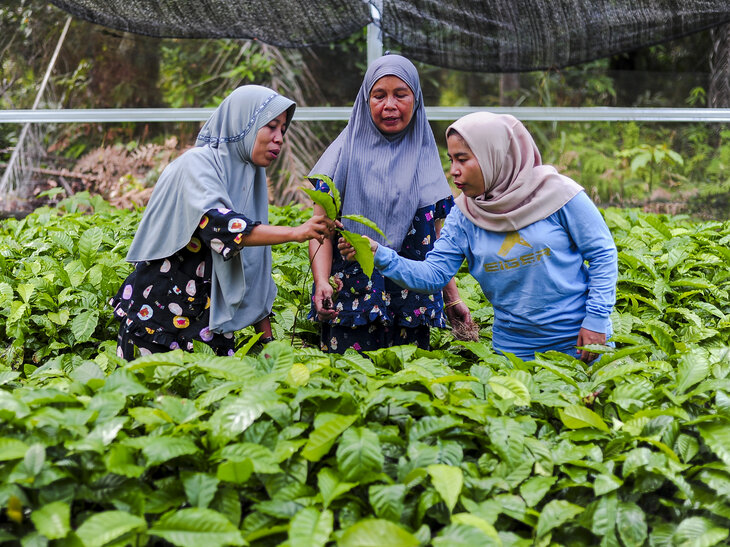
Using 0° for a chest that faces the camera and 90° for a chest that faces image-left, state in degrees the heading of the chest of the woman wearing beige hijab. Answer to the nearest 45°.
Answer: approximately 45°

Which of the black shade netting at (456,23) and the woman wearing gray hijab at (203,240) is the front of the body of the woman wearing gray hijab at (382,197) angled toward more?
the woman wearing gray hijab

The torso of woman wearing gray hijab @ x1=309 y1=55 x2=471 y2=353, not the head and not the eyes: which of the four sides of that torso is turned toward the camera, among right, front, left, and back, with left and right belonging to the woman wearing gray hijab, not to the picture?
front

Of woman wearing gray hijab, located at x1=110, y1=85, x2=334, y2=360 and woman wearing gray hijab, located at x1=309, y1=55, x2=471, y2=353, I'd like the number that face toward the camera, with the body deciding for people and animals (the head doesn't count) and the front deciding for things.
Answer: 1

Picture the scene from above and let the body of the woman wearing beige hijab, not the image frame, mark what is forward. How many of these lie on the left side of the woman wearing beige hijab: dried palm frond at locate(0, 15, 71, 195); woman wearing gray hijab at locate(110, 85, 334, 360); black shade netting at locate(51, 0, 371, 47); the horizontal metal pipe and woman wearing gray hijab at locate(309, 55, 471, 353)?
0

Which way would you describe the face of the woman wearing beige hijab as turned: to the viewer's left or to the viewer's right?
to the viewer's left

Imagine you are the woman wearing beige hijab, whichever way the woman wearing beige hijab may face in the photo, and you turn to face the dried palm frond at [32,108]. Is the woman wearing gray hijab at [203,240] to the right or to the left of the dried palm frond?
left

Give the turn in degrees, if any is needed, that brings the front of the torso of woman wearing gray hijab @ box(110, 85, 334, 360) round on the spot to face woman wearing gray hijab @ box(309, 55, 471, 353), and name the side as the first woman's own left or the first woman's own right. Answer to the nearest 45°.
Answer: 0° — they already face them

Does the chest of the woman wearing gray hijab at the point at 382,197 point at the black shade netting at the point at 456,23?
no

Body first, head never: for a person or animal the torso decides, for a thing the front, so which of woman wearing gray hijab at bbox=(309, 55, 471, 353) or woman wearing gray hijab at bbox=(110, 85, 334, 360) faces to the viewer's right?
woman wearing gray hijab at bbox=(110, 85, 334, 360)

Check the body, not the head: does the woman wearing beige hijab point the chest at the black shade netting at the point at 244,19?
no

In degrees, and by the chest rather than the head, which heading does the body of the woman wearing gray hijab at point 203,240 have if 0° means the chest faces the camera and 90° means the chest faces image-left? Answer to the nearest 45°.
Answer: approximately 270°

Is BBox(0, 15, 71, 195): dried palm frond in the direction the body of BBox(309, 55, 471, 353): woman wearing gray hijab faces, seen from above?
no

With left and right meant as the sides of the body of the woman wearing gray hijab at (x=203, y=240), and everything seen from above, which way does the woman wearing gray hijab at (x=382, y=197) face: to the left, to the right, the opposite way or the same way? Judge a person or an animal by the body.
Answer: to the right

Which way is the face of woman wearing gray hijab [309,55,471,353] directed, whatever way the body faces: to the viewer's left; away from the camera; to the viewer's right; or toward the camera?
toward the camera

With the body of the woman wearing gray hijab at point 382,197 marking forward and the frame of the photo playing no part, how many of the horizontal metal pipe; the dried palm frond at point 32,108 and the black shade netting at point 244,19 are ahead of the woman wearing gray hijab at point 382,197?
0

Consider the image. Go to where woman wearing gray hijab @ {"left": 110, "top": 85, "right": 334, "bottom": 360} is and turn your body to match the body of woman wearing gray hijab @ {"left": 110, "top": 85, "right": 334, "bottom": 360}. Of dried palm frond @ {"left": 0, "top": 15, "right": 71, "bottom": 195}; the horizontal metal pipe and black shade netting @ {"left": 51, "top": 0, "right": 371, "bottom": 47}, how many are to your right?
0
